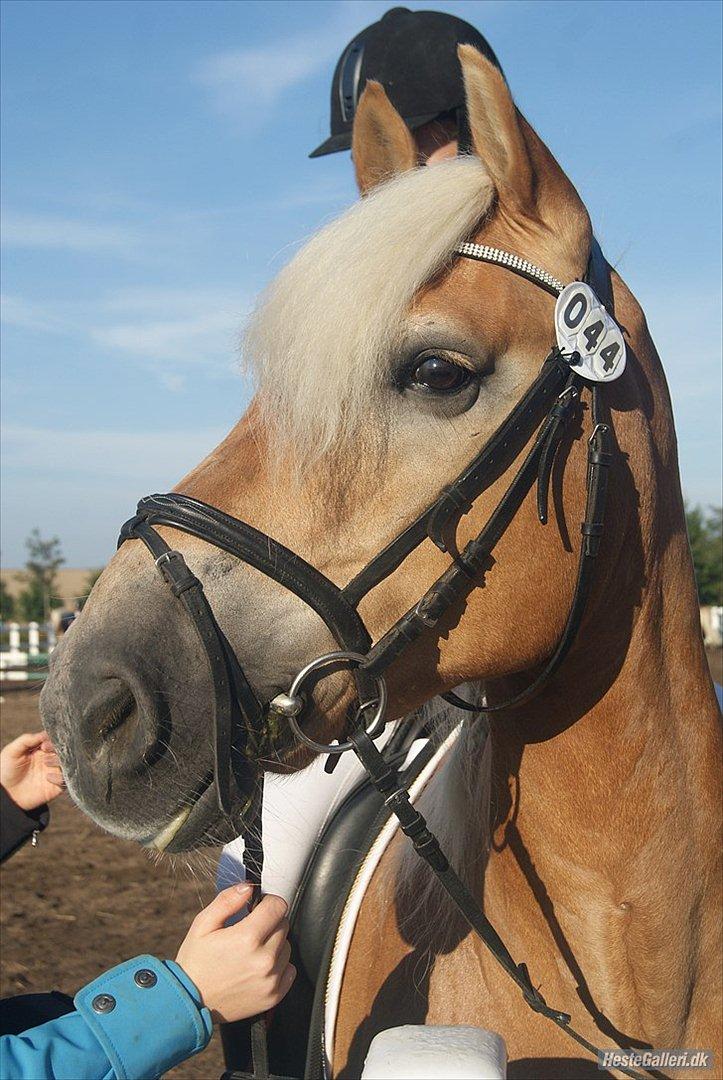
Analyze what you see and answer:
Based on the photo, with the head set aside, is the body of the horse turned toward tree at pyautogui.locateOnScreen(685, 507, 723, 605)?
no

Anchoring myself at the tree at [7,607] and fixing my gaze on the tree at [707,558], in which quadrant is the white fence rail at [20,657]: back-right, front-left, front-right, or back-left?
front-right

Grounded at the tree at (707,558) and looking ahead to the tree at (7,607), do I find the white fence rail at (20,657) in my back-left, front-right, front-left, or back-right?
front-left

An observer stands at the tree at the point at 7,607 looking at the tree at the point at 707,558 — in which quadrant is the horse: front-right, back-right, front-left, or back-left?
front-right

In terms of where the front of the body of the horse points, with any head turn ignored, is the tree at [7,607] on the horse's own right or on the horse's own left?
on the horse's own right

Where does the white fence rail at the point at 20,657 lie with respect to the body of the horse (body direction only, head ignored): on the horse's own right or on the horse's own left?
on the horse's own right
